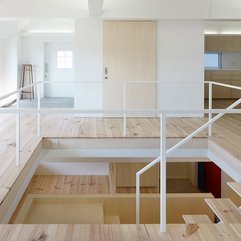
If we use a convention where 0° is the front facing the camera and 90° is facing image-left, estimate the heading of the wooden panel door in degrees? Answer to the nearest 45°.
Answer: approximately 0°

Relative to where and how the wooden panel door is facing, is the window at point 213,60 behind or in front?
behind

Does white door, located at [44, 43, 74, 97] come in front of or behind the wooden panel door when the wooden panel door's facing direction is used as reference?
behind
